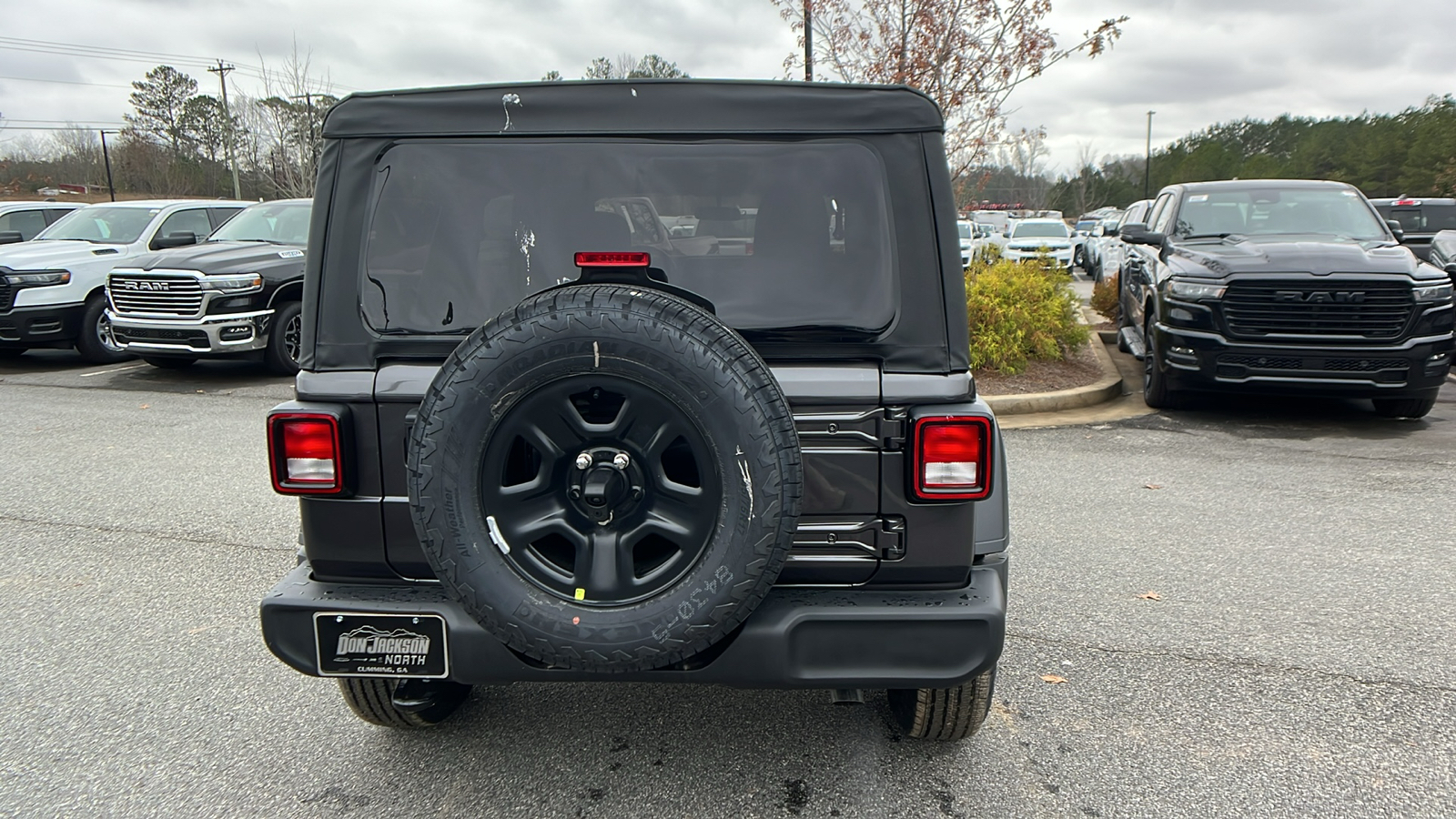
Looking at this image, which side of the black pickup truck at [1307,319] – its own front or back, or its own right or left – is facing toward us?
front

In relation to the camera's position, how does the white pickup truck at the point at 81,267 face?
facing the viewer and to the left of the viewer

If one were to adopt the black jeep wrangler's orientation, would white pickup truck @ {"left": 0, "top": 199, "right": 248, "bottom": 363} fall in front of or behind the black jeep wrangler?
in front

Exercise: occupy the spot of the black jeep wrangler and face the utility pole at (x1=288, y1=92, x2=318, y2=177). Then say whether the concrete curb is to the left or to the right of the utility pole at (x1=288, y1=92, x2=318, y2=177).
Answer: right

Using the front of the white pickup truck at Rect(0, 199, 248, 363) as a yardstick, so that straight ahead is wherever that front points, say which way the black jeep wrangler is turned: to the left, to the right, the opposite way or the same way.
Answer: the opposite way

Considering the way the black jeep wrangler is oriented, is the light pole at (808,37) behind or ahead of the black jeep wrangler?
ahead

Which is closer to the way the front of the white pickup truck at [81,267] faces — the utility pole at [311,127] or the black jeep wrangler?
the black jeep wrangler

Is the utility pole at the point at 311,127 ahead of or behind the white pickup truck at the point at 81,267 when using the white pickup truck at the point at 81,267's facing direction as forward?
behind

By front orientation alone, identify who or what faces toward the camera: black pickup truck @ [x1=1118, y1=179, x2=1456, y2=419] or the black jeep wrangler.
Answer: the black pickup truck

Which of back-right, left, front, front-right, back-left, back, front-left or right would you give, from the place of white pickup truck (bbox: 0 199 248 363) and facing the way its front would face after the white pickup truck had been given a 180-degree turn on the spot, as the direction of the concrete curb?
right

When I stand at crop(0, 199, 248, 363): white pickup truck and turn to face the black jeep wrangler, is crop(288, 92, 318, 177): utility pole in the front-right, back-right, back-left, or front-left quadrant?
back-left

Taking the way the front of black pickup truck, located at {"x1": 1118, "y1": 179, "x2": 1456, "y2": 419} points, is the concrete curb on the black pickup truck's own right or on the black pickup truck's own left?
on the black pickup truck's own right

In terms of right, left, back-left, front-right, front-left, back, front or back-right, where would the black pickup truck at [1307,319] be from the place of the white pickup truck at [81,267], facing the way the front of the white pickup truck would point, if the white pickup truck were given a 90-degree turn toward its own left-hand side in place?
front

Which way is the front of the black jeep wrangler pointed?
away from the camera

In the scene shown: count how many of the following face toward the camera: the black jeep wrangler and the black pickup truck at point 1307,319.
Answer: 1

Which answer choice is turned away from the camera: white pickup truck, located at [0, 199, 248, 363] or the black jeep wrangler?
the black jeep wrangler

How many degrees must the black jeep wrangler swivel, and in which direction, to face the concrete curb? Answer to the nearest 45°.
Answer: approximately 45° to its right
